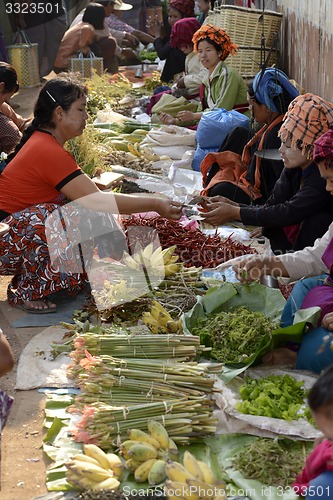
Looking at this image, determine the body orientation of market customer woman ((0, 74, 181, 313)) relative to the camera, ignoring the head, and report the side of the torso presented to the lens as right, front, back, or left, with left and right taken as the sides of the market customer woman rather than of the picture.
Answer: right

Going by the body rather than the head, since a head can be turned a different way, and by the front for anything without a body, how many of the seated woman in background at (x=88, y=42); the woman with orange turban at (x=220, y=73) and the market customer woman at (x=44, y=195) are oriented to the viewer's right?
2

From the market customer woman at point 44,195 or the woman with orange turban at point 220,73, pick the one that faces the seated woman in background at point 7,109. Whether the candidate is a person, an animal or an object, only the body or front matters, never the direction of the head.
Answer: the woman with orange turban

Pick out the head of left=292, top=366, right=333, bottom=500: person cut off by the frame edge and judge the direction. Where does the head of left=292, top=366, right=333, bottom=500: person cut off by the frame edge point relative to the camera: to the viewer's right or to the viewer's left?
to the viewer's left

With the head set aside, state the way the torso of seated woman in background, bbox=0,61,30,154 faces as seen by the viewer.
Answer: to the viewer's right

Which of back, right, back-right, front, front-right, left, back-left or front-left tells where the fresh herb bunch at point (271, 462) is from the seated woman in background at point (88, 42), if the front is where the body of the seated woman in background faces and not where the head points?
right

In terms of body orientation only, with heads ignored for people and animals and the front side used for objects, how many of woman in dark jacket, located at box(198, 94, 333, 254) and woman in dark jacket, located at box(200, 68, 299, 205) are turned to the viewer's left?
2

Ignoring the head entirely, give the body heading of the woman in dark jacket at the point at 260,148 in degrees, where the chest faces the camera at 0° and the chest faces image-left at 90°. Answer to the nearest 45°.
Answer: approximately 90°

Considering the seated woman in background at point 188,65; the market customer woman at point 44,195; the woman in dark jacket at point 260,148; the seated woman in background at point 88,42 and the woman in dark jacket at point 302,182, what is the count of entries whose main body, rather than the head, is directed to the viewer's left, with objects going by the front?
3

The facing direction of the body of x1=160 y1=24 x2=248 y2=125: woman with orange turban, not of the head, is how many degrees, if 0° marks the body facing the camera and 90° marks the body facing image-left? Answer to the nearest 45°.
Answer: approximately 45°

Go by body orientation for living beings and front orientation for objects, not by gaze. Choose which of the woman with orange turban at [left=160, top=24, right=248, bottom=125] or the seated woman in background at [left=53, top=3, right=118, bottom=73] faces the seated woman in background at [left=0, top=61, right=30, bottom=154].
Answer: the woman with orange turban

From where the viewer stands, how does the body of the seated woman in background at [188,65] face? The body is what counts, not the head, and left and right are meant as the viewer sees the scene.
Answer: facing to the left of the viewer

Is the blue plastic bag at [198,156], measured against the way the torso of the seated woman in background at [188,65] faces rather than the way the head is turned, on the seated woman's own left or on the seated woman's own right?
on the seated woman's own left
